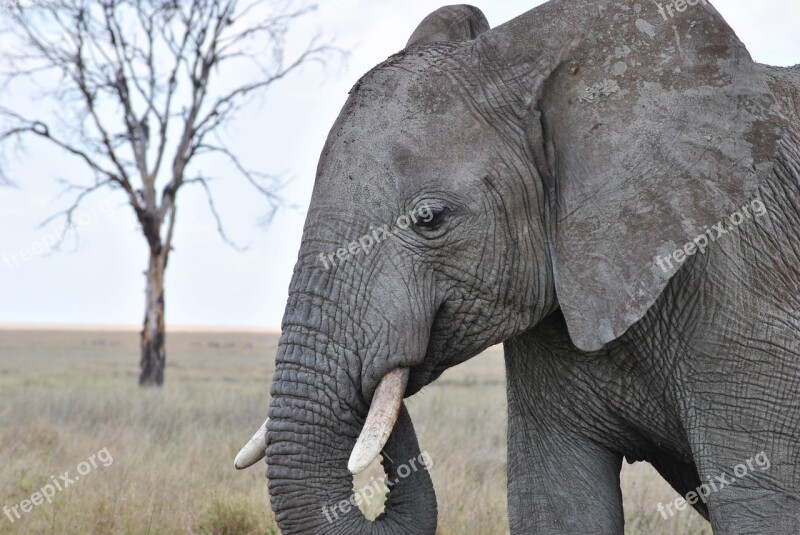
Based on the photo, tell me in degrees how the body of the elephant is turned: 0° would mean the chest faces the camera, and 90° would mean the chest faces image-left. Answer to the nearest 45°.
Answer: approximately 90°
